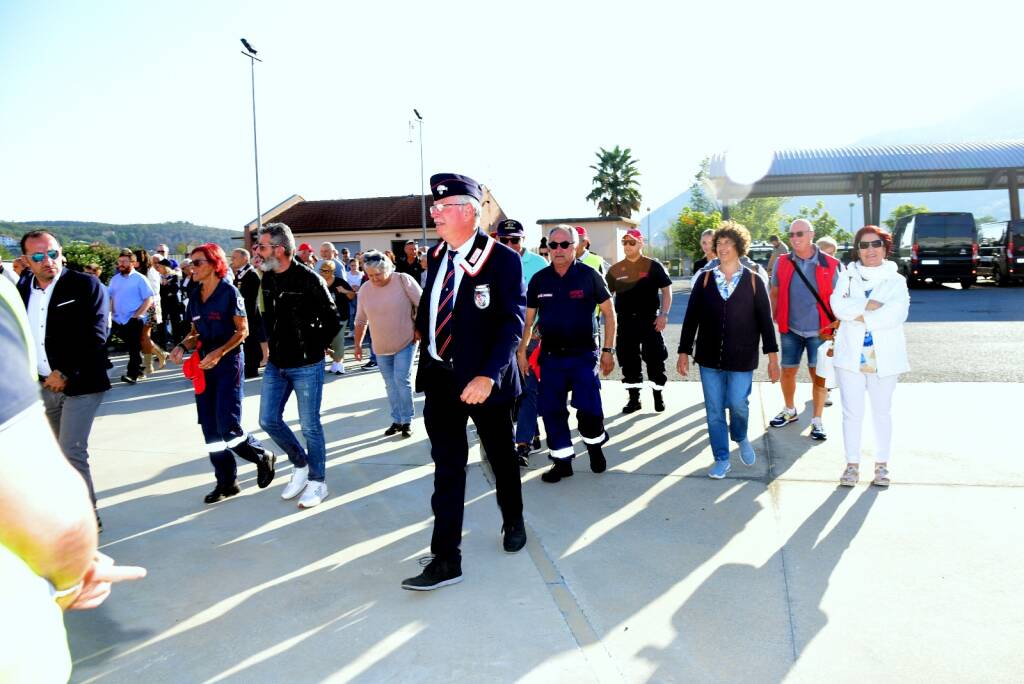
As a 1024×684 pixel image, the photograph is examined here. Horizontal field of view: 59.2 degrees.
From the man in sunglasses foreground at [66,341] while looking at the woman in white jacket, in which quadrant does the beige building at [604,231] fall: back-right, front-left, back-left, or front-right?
front-left

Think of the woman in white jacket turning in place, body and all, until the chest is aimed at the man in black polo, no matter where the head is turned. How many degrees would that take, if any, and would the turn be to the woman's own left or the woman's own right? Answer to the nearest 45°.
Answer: approximately 135° to the woman's own right

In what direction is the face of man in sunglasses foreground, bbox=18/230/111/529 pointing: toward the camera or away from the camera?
toward the camera

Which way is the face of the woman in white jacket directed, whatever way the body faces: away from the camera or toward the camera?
toward the camera

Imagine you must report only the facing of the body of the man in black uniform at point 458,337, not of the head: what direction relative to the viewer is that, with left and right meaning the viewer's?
facing the viewer and to the left of the viewer

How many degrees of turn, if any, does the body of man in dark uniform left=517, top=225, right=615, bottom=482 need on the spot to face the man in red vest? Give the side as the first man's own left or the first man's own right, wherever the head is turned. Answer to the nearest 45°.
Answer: approximately 135° to the first man's own left

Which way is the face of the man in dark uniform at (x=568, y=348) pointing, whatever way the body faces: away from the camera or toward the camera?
toward the camera

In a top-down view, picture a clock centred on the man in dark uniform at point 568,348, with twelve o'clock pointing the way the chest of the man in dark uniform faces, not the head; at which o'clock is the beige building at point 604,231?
The beige building is roughly at 6 o'clock from the man in dark uniform.

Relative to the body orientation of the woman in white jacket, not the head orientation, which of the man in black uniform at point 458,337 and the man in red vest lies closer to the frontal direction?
the man in black uniform

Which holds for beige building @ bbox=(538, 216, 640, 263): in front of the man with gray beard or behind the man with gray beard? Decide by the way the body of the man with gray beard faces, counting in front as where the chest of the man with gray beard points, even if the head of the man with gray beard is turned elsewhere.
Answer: behind

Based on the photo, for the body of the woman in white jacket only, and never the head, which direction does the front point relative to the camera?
toward the camera

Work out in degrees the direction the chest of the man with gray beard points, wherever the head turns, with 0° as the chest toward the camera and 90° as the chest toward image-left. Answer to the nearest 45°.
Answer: approximately 45°

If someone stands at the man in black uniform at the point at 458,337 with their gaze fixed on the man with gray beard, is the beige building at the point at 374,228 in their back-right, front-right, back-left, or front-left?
front-right

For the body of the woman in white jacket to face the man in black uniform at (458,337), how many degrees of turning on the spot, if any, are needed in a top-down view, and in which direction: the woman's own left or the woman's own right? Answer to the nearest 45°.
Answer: approximately 45° to the woman's own right

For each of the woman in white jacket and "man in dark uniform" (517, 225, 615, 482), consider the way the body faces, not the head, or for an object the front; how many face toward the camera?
2

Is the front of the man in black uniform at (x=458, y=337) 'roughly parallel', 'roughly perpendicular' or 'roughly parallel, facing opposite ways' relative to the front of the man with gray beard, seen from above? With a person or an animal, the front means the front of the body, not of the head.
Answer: roughly parallel
